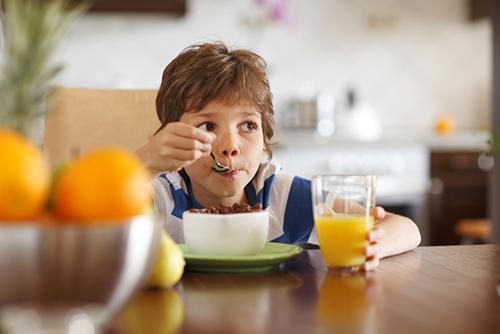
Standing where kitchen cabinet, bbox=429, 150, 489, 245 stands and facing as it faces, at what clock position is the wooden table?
The wooden table is roughly at 12 o'clock from the kitchen cabinet.

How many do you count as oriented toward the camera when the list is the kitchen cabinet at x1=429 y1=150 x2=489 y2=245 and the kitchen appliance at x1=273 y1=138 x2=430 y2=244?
2

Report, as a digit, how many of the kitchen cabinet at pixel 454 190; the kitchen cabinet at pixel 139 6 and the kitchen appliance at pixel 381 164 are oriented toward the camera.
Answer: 3

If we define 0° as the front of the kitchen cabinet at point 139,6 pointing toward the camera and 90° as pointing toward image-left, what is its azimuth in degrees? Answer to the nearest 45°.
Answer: approximately 0°

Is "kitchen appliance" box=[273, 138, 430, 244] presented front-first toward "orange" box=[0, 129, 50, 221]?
yes

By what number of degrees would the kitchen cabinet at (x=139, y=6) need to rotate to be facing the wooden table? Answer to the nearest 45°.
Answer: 0° — it already faces it

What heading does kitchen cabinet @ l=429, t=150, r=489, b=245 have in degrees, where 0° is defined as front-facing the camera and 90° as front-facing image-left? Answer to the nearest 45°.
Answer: approximately 0°

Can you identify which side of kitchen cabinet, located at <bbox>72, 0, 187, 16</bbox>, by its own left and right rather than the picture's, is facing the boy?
front

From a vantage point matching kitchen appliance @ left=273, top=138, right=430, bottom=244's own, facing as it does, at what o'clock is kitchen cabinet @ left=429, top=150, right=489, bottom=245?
The kitchen cabinet is roughly at 8 o'clock from the kitchen appliance.
